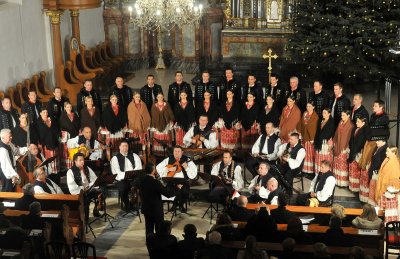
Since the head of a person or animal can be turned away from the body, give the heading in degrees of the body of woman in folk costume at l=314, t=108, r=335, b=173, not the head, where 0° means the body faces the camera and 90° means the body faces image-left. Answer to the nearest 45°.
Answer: approximately 45°

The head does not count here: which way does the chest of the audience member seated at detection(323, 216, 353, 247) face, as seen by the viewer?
away from the camera

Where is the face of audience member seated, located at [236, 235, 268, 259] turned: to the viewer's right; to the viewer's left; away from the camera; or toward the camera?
away from the camera

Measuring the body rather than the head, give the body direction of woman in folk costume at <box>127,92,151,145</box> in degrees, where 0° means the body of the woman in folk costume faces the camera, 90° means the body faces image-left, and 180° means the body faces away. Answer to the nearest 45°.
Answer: approximately 0°

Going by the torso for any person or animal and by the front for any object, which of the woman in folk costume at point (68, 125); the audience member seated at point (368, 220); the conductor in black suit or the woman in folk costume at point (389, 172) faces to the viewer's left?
the woman in folk costume at point (389, 172)

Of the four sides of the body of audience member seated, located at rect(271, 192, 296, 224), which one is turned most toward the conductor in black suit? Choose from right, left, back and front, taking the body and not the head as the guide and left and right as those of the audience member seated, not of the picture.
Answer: left

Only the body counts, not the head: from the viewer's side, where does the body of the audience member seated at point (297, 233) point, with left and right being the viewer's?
facing away from the viewer

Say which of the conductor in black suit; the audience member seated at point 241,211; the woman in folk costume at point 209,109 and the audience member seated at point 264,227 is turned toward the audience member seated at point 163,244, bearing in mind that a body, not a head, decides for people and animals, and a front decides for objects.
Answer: the woman in folk costume

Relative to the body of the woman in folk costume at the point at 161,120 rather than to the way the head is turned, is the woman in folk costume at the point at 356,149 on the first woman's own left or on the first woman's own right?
on the first woman's own left

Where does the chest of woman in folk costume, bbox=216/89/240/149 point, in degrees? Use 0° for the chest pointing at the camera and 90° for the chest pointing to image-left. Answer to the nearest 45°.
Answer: approximately 0°

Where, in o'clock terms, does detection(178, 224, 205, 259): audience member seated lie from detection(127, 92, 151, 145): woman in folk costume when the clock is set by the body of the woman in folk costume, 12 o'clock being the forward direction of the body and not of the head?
The audience member seated is roughly at 12 o'clock from the woman in folk costume.

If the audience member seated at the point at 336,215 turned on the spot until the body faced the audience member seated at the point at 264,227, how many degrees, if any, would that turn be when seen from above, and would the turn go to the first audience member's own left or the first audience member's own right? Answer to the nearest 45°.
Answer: approximately 135° to the first audience member's own left

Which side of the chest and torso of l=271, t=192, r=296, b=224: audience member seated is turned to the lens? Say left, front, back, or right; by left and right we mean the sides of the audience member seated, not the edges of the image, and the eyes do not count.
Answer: back

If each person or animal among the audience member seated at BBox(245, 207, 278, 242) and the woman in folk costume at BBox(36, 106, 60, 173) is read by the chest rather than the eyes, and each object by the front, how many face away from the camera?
1

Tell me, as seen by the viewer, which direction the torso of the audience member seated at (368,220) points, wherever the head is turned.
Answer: away from the camera

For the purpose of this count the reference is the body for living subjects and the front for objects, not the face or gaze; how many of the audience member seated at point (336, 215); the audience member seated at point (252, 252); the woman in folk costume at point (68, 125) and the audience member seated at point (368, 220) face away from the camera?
3

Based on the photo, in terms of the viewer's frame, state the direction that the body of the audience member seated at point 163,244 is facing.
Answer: away from the camera
